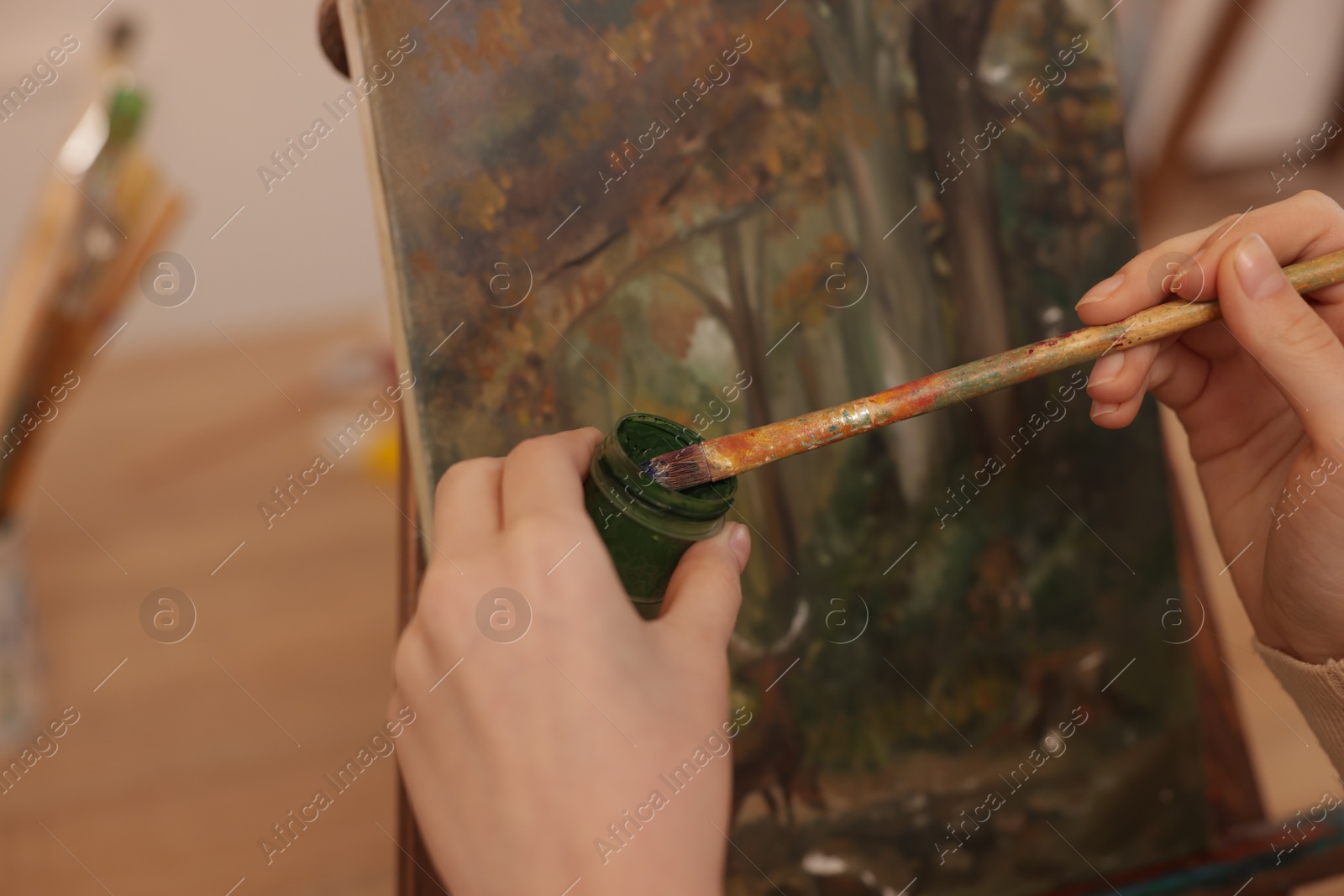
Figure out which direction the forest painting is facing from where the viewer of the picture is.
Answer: facing the viewer
